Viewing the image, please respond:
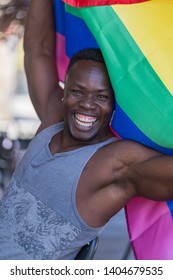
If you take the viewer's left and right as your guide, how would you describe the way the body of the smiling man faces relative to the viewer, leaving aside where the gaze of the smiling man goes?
facing the viewer and to the left of the viewer

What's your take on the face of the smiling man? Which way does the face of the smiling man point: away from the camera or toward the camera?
toward the camera
